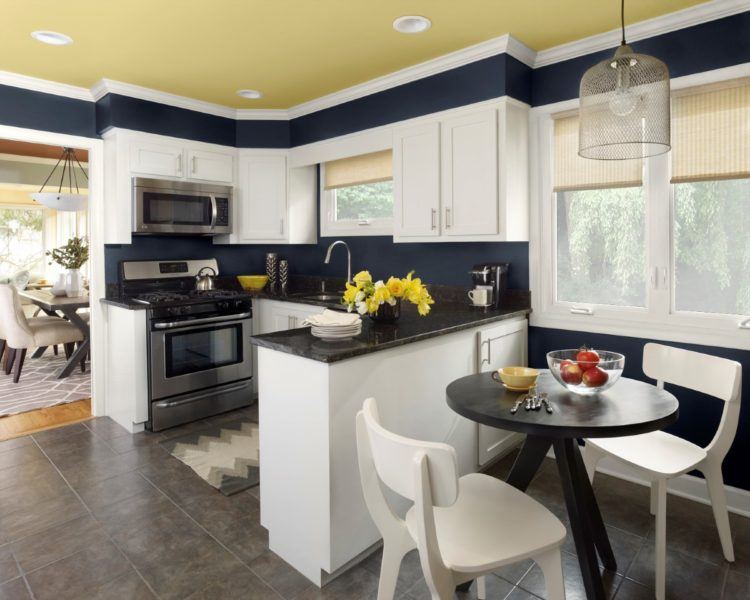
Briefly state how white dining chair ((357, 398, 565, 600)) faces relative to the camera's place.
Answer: facing away from the viewer and to the right of the viewer

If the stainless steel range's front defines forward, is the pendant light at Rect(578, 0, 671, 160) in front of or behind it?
in front

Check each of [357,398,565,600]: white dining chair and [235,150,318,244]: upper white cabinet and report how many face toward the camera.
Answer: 1

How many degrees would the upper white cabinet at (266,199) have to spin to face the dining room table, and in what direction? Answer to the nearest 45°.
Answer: approximately 135° to its right

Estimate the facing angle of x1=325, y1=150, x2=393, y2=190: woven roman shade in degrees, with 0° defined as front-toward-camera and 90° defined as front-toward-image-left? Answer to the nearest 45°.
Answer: approximately 45°

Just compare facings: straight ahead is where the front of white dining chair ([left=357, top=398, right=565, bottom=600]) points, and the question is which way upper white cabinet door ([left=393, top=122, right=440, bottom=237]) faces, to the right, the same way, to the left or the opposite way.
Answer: the opposite way

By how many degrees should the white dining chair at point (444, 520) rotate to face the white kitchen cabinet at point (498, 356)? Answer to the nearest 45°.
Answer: approximately 45° to its left

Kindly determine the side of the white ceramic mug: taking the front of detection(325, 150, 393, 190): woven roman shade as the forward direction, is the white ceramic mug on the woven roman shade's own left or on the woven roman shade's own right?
on the woven roman shade's own left

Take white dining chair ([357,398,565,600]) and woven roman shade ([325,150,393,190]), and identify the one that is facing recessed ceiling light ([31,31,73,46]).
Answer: the woven roman shade

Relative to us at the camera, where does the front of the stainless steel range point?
facing the viewer and to the right of the viewer

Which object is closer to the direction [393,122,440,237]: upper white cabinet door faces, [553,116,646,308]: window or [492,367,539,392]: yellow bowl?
the yellow bowl
